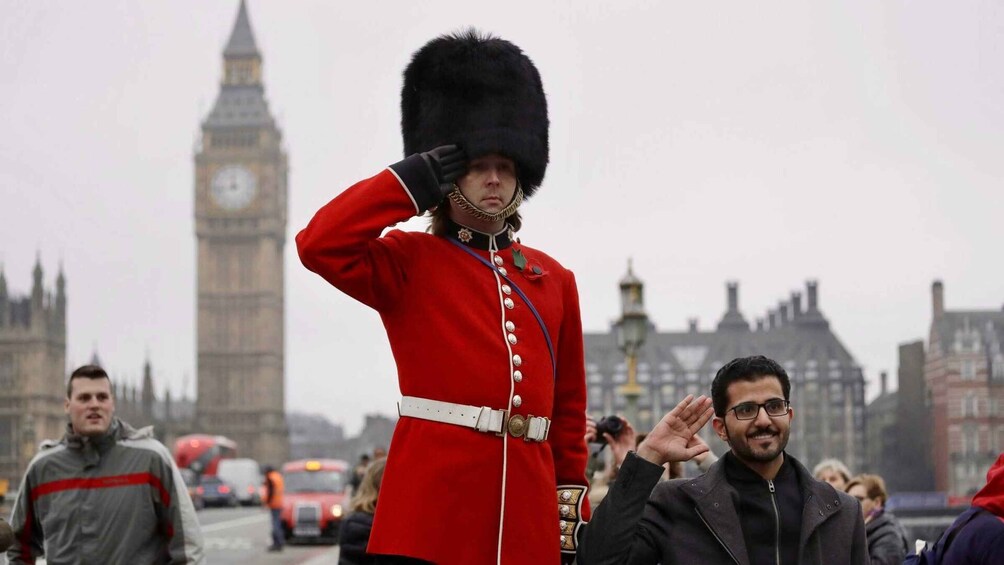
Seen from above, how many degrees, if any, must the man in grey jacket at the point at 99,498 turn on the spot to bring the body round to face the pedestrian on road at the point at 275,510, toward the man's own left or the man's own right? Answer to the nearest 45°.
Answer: approximately 180°

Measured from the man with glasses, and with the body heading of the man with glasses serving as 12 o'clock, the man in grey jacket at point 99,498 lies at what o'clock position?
The man in grey jacket is roughly at 4 o'clock from the man with glasses.

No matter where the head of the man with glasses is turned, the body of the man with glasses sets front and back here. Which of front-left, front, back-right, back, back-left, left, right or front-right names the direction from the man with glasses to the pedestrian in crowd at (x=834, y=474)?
back

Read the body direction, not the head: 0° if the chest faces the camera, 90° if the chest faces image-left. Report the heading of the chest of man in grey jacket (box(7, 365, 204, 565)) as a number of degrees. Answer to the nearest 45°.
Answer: approximately 0°

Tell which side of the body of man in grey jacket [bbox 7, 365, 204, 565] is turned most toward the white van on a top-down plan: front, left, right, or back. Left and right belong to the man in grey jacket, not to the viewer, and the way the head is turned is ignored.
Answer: back

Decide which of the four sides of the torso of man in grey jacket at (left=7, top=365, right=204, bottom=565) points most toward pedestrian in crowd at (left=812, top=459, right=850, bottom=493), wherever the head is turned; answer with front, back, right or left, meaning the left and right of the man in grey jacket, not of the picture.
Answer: left

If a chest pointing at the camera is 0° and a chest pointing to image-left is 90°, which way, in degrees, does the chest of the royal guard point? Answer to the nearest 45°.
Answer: approximately 315°
